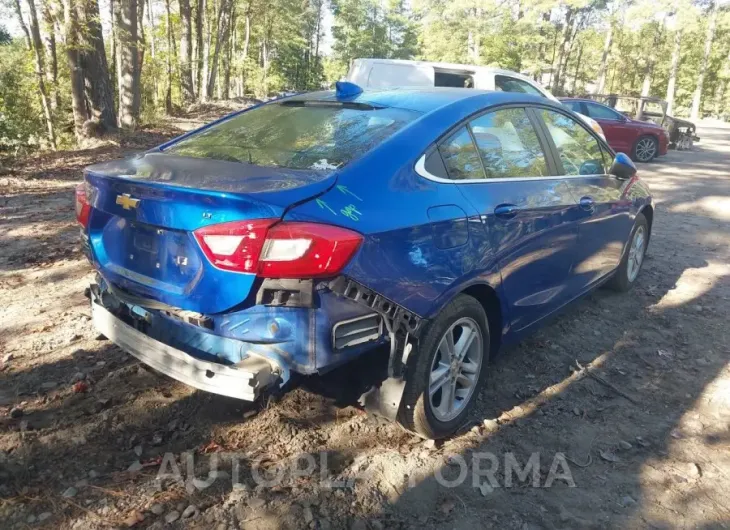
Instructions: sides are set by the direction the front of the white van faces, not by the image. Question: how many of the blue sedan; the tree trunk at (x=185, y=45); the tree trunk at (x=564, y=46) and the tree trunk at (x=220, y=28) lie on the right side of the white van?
1

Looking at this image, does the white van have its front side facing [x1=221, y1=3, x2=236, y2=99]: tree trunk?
no

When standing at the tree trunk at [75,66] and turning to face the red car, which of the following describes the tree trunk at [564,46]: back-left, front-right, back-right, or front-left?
front-left

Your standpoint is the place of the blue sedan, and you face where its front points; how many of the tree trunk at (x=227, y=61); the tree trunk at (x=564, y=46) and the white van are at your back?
0

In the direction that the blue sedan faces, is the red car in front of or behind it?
in front

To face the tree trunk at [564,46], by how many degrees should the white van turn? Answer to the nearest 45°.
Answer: approximately 90° to its left

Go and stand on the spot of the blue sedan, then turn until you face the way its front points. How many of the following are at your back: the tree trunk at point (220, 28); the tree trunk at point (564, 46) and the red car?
0

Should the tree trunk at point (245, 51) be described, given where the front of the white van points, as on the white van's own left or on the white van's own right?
on the white van's own left

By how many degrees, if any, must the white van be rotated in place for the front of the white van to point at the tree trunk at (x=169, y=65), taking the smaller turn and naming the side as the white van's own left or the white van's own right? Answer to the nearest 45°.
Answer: approximately 135° to the white van's own left

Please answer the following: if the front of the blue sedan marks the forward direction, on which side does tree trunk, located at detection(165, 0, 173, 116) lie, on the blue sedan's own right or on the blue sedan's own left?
on the blue sedan's own left

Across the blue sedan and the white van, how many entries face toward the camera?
0

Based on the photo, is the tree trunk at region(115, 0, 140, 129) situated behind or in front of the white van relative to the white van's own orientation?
behind

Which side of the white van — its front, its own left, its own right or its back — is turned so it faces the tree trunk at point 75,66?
back

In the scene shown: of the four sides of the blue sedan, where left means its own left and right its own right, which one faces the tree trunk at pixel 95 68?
left

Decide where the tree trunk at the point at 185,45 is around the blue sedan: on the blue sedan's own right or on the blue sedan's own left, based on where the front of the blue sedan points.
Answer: on the blue sedan's own left

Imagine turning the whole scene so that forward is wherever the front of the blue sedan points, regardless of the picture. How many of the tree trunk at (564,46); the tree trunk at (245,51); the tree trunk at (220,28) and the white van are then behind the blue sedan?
0

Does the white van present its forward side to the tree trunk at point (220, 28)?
no

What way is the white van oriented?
to the viewer's right
